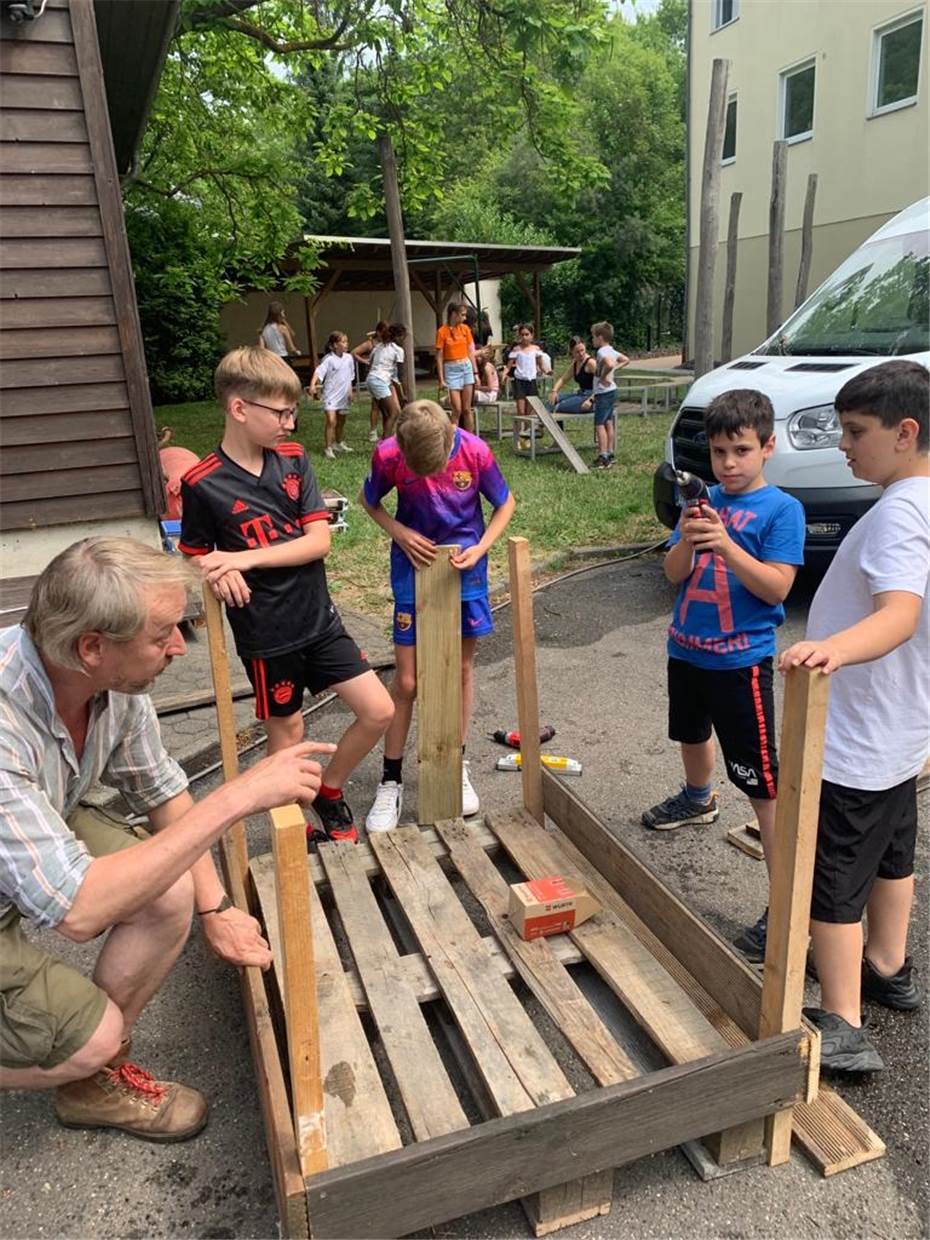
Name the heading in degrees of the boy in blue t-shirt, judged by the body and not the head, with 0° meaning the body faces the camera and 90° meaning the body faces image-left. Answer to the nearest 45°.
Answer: approximately 45°

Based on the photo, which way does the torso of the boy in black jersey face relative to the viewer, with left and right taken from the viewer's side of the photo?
facing the viewer and to the right of the viewer

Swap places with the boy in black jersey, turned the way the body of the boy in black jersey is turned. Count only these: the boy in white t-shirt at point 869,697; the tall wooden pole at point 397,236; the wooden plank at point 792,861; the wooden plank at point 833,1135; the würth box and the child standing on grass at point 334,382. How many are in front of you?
4

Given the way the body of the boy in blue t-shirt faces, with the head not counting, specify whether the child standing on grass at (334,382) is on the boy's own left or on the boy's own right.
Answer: on the boy's own right

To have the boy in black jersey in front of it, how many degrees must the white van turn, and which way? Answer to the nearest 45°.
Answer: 0° — it already faces them

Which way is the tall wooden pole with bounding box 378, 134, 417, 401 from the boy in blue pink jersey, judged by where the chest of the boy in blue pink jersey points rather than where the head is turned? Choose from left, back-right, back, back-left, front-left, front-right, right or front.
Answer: back

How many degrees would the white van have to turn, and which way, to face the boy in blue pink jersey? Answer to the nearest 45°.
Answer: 0° — it already faces them

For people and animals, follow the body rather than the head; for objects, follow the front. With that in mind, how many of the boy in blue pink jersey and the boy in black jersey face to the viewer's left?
0

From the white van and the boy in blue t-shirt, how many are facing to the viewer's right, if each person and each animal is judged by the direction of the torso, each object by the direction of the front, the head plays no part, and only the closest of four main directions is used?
0

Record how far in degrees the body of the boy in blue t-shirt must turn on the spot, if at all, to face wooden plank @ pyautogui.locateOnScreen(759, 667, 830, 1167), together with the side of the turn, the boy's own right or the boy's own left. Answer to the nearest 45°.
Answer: approximately 45° to the boy's own left
